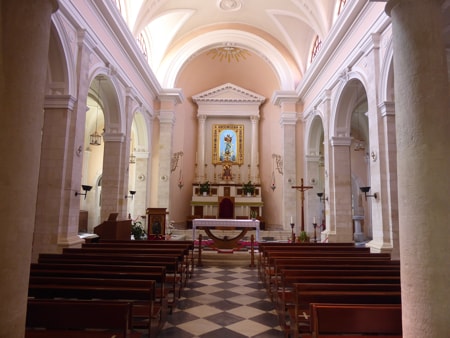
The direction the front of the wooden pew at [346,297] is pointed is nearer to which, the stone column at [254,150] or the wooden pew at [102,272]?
the stone column

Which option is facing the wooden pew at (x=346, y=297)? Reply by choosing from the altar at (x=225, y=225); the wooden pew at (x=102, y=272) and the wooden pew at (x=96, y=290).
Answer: the altar

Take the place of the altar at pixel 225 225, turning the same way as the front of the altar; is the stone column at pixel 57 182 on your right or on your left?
on your right

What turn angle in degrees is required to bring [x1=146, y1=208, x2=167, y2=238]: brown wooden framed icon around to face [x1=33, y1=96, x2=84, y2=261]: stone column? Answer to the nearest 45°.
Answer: approximately 45° to its right

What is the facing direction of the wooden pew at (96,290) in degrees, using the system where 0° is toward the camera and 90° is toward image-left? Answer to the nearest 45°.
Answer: approximately 180°

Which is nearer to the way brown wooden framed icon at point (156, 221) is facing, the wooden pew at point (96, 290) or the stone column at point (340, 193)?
the wooden pew

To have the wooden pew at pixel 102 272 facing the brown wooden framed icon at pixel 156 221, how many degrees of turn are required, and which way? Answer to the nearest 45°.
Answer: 0° — it already faces it

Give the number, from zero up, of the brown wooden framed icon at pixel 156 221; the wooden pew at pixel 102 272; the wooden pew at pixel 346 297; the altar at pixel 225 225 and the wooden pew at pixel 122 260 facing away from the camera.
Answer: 3

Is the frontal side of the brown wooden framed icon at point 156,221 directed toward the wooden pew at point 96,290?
yes

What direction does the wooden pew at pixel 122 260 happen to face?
away from the camera

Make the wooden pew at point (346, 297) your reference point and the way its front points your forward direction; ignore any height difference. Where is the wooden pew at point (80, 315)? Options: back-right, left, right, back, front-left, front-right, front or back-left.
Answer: back-left

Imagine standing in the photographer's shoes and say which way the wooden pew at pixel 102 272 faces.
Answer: facing away from the viewer

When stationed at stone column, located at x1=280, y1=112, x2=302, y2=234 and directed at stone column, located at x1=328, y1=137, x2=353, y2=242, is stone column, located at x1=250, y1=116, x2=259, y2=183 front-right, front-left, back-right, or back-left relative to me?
back-right

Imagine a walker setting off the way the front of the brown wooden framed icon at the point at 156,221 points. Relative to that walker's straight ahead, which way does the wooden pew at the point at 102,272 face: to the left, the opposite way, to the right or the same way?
the opposite way
